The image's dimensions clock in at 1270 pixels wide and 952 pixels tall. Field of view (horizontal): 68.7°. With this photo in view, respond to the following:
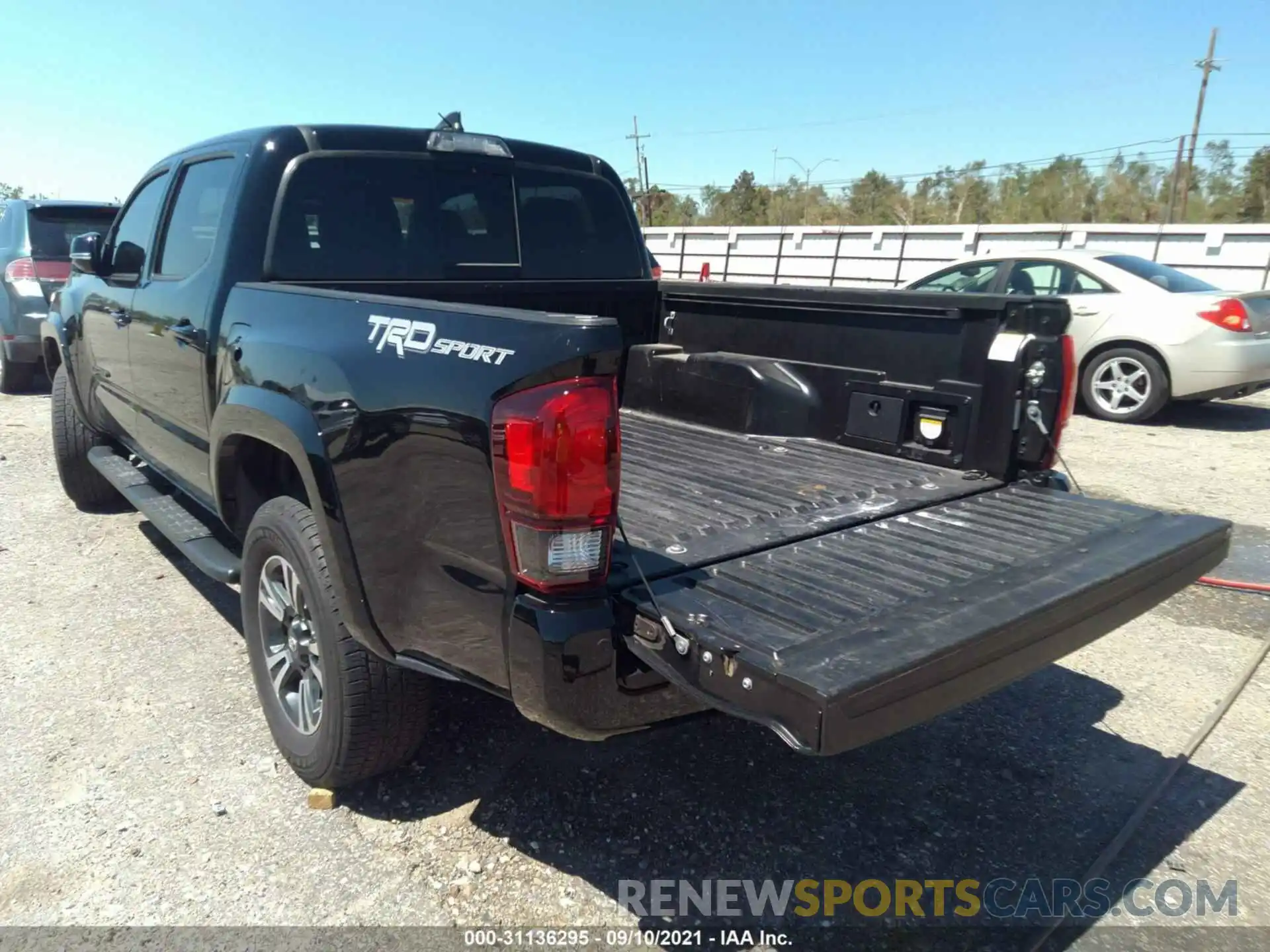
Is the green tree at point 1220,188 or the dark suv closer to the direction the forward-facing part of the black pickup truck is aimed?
the dark suv

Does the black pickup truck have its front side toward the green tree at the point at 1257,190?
no

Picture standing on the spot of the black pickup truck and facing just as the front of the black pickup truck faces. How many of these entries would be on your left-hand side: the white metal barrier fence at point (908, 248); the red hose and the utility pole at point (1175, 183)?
0

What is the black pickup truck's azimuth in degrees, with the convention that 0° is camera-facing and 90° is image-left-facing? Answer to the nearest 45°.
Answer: approximately 135°

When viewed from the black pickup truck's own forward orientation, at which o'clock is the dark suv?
The dark suv is roughly at 12 o'clock from the black pickup truck.

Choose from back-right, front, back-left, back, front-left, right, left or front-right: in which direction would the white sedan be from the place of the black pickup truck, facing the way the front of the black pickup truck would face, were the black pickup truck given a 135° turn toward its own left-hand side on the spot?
back-left

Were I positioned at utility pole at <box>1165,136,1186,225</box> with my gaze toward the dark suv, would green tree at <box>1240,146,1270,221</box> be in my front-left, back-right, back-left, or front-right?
back-left

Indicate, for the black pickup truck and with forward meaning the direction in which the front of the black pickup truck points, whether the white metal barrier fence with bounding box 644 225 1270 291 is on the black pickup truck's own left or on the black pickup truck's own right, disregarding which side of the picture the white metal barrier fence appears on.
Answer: on the black pickup truck's own right

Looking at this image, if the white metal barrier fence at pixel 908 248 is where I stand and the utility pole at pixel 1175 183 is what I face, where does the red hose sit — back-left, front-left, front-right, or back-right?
back-right

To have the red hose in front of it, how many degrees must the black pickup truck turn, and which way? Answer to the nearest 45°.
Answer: approximately 90° to its right
